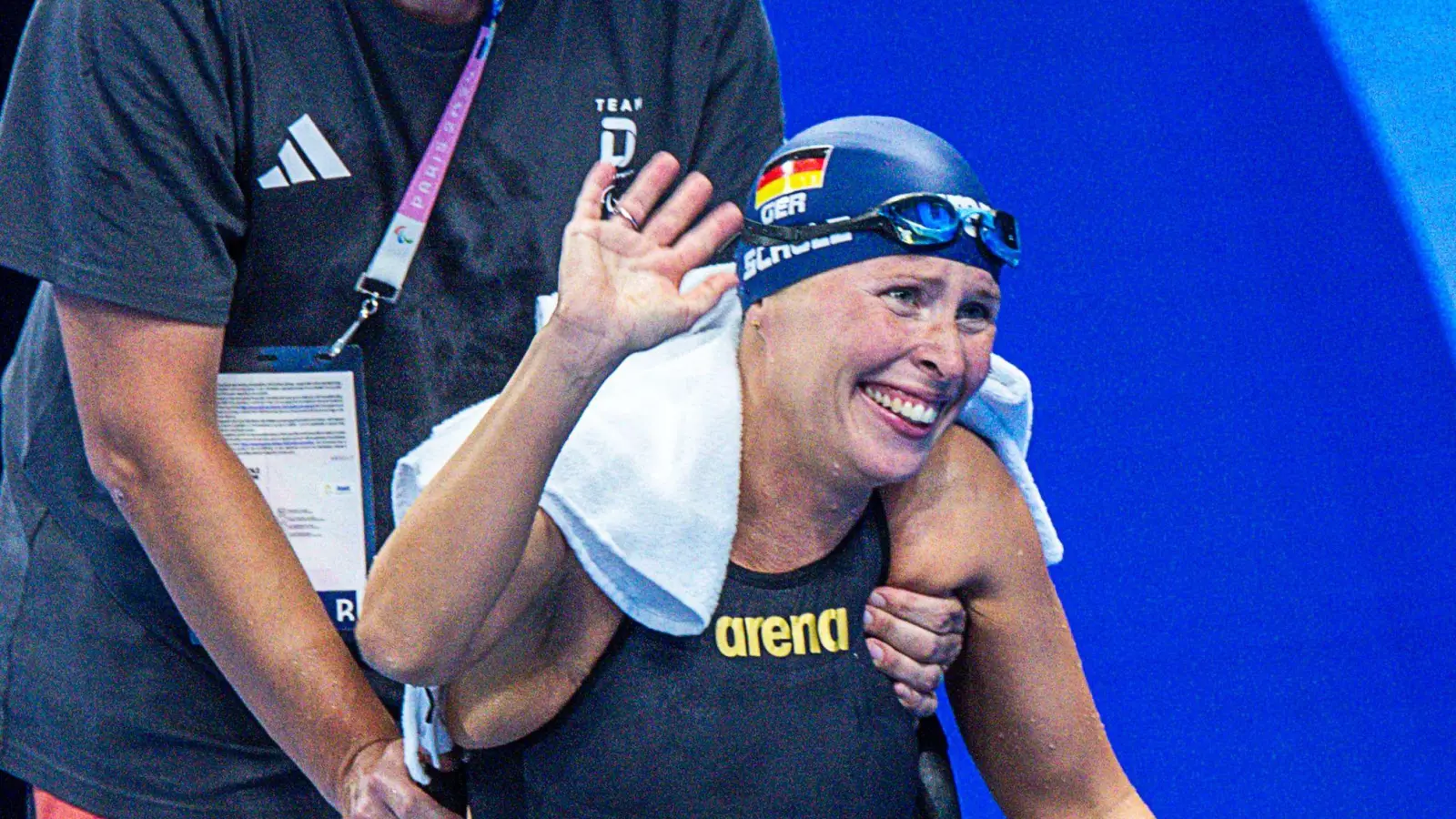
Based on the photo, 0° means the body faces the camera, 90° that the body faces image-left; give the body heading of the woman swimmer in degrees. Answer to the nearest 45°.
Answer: approximately 315°

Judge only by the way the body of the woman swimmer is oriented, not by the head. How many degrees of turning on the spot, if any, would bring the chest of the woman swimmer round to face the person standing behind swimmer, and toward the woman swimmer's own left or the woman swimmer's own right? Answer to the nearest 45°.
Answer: approximately 135° to the woman swimmer's own right

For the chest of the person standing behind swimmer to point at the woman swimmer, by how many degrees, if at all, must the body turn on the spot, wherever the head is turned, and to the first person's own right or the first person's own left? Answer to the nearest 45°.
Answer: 0° — they already face them

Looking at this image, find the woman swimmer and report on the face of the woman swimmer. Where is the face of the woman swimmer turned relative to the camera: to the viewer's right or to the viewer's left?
to the viewer's right
